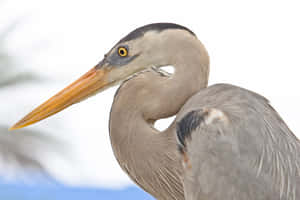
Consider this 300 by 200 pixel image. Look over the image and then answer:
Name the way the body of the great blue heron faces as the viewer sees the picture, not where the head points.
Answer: to the viewer's left
